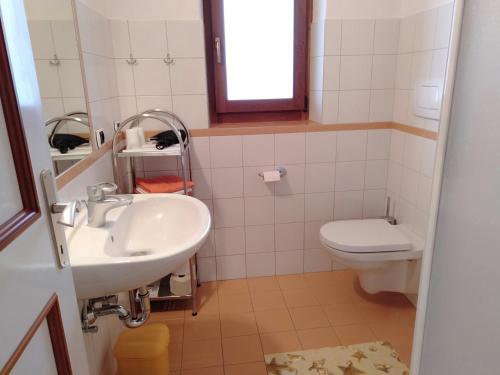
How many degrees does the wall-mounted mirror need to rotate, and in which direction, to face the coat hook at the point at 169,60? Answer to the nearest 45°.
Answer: approximately 45° to its left

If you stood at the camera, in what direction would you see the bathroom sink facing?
facing to the right of the viewer

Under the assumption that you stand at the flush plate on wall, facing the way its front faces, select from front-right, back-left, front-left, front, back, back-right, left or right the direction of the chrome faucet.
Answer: front

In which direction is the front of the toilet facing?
to the viewer's left

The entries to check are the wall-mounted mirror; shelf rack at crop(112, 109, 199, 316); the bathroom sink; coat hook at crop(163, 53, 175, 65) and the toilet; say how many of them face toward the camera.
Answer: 2

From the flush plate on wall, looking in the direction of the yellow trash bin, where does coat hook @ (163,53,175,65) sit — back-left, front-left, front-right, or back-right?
front-right

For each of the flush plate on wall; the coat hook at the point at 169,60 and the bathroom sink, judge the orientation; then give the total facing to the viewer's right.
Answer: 1

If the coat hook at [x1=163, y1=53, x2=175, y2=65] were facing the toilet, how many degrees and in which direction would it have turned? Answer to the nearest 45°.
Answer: approximately 45° to its left

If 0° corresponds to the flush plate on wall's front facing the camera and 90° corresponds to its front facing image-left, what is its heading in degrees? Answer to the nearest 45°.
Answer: approximately 45°

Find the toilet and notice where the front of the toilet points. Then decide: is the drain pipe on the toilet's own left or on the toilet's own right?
on the toilet's own left

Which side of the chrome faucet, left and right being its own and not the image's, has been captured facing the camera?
right

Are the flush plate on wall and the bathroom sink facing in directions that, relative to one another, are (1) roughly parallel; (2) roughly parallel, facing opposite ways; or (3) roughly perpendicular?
roughly parallel, facing opposite ways

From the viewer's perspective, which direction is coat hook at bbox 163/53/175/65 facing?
toward the camera

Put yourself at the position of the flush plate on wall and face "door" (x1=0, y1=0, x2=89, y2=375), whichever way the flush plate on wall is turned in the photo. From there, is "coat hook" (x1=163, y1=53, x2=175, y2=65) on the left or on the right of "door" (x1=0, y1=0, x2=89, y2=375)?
right

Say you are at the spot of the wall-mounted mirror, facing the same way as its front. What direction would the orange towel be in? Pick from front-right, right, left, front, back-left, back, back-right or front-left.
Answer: front-left

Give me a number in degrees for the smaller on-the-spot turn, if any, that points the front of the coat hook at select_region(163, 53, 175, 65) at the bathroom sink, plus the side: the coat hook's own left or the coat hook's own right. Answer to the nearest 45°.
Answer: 0° — it already faces it

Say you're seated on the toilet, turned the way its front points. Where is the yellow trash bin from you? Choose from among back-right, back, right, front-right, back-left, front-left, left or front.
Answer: front-left

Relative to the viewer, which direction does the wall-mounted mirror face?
to the viewer's right
